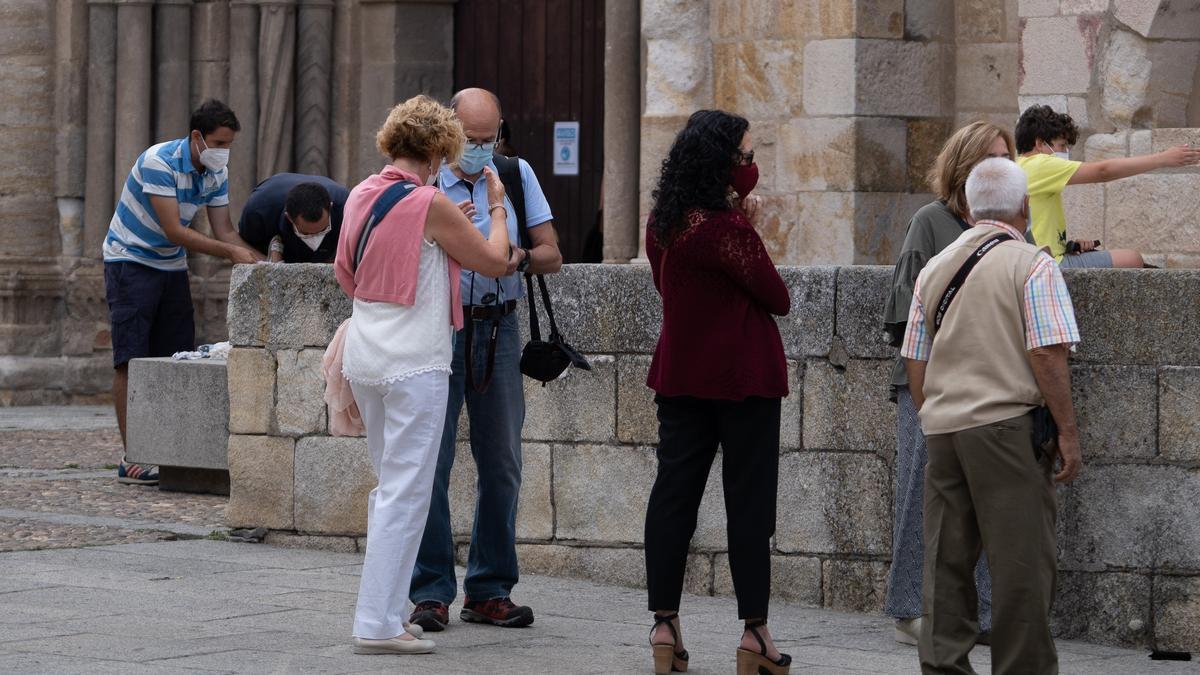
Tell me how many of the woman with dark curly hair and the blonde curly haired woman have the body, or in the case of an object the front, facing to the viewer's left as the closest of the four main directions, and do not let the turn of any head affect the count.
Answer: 0

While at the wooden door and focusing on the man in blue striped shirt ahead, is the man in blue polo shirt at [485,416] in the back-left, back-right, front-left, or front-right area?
front-left

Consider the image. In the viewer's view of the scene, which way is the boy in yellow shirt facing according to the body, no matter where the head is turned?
to the viewer's right

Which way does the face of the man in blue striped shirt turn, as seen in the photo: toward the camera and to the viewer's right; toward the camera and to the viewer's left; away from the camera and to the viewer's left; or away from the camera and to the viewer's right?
toward the camera and to the viewer's right

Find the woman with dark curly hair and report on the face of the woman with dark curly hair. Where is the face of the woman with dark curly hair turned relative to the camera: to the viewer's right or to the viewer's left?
to the viewer's right

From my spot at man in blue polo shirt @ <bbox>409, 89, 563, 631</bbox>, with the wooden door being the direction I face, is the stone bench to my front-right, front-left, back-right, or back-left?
front-left

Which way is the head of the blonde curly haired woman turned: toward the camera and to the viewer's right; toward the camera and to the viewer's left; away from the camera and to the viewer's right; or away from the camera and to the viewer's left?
away from the camera and to the viewer's right

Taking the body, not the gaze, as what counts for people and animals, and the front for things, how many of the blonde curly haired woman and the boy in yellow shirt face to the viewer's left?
0

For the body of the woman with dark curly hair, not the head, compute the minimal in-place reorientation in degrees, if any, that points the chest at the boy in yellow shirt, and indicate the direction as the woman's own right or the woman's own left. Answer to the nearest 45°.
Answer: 0° — they already face them

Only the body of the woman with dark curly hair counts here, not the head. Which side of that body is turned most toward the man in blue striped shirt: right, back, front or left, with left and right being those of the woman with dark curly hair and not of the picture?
left

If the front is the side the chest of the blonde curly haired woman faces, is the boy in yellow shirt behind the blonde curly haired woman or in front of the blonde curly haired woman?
in front

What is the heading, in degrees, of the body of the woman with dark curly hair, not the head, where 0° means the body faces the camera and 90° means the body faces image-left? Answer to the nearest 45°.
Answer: approximately 225°

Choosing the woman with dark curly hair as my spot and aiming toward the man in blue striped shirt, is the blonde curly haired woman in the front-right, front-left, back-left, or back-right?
front-left
